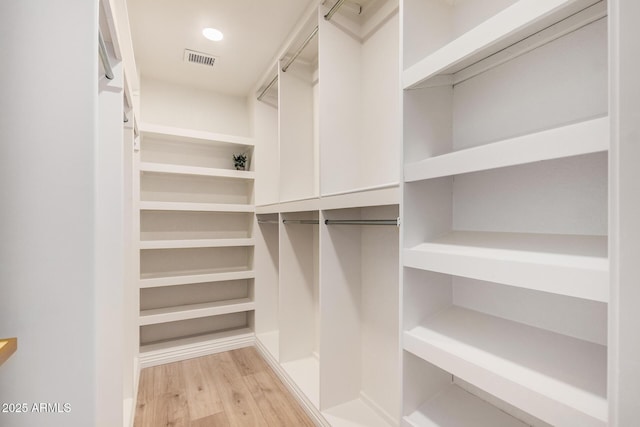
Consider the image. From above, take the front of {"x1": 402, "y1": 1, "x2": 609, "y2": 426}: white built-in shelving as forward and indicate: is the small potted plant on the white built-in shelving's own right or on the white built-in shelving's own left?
on the white built-in shelving's own right

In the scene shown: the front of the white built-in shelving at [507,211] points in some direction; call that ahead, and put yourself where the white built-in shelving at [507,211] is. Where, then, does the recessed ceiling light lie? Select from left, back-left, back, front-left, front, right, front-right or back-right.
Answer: front-right

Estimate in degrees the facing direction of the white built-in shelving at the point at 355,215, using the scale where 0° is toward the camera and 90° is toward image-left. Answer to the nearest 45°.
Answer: approximately 45°

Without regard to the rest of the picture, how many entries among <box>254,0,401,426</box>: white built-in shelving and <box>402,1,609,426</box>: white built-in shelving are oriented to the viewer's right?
0

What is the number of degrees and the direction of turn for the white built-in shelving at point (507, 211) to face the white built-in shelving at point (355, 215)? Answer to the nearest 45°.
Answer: approximately 90° to its right

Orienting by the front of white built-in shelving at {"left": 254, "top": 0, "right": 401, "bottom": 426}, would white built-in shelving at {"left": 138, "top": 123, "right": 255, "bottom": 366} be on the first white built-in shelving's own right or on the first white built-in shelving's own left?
on the first white built-in shelving's own right
